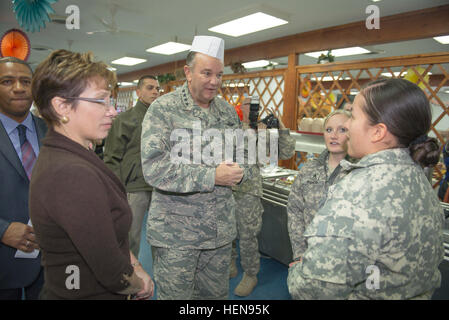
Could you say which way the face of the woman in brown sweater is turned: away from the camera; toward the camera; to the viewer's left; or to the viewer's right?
to the viewer's right

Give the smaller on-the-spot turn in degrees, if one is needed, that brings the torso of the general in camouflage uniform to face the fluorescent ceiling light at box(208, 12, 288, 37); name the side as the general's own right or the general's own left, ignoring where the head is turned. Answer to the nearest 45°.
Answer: approximately 135° to the general's own left

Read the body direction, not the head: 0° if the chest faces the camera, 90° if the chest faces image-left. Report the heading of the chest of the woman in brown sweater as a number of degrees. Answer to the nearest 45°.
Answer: approximately 270°
